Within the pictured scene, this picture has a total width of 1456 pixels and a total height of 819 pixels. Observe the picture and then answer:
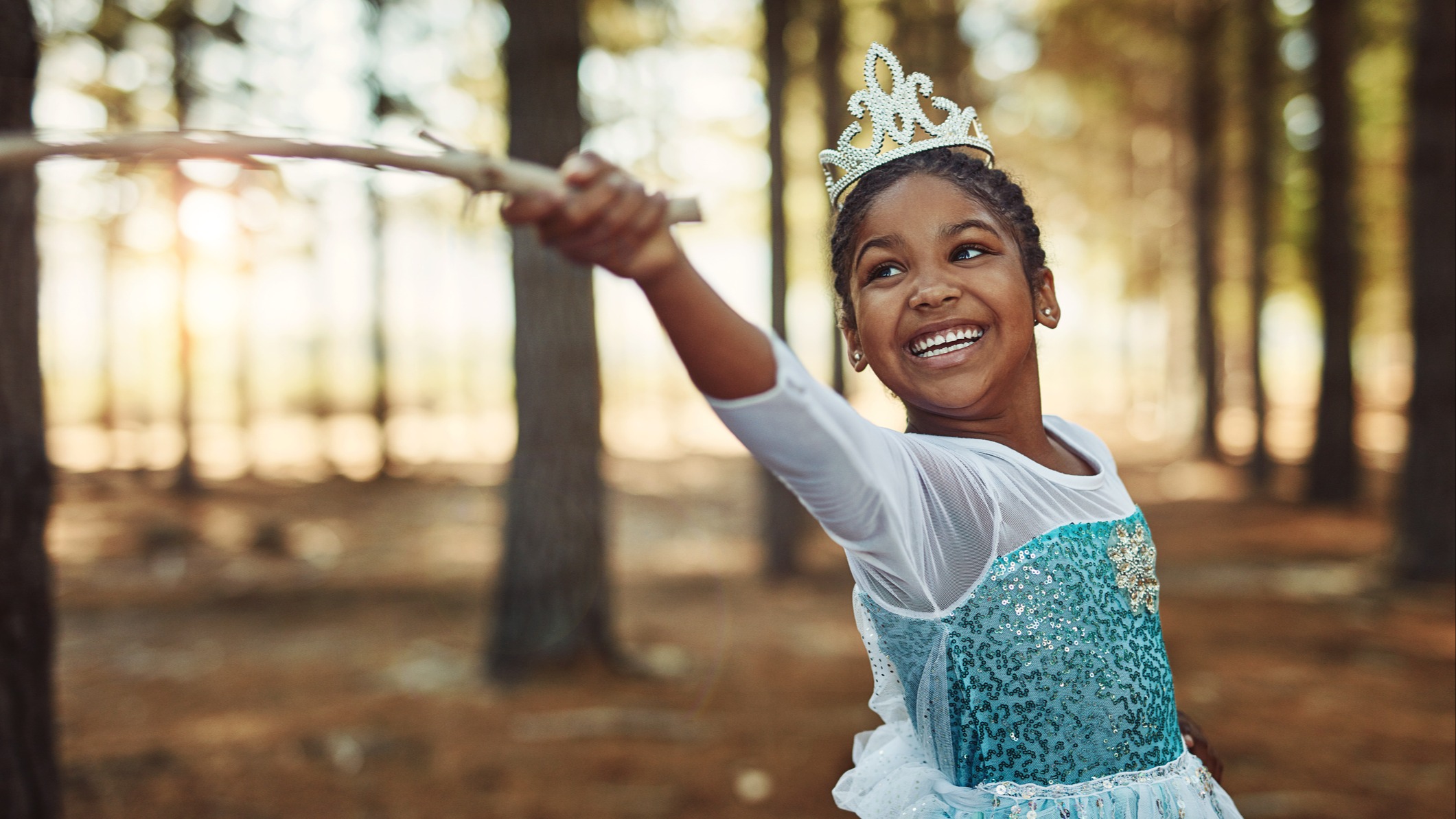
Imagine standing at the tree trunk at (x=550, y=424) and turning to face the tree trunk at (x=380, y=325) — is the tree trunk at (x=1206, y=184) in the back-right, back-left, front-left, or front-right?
front-right

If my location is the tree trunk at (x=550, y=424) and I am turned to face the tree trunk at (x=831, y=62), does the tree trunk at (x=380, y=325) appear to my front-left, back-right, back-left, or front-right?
front-left

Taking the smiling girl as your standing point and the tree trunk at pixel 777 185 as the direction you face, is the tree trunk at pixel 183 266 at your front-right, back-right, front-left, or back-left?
front-left

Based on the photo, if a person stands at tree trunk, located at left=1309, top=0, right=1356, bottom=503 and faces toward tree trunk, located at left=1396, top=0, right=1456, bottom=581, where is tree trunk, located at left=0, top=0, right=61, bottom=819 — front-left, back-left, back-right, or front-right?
front-right

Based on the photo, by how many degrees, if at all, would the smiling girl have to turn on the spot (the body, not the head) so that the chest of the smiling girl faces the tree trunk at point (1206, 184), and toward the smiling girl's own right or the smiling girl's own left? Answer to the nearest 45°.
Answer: approximately 135° to the smiling girl's own left

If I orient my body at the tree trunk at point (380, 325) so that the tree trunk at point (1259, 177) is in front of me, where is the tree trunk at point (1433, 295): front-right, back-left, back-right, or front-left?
front-right

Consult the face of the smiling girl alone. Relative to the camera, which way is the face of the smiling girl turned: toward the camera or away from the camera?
toward the camera

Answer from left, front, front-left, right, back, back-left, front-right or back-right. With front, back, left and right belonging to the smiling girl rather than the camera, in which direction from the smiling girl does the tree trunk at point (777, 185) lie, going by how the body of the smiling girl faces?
back-left

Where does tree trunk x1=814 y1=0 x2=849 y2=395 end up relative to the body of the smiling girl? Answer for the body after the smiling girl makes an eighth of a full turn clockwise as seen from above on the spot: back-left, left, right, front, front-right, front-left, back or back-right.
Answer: back

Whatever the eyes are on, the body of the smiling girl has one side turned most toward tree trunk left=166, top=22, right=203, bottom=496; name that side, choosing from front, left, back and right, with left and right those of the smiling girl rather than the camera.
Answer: back

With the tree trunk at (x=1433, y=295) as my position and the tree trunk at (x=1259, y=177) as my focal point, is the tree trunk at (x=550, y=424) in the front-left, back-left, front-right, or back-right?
back-left

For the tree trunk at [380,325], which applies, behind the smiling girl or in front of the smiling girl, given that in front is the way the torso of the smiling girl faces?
behind
